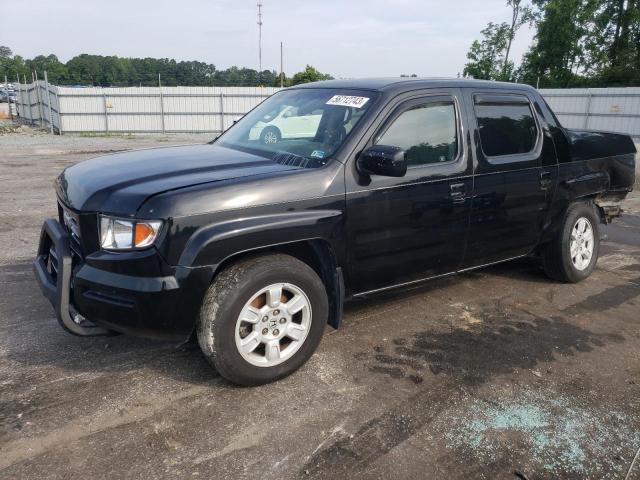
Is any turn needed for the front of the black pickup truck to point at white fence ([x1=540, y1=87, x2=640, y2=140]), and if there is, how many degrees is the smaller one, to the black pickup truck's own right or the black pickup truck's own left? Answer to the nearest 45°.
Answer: approximately 180°

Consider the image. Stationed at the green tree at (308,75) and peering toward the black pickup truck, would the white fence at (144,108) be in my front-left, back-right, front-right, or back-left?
front-right

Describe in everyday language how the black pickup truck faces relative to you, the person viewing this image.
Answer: facing the viewer and to the left of the viewer

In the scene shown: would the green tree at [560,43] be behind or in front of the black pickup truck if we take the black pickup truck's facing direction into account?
behind

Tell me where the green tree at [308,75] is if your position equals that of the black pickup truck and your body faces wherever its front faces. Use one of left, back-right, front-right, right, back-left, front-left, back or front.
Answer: back-right

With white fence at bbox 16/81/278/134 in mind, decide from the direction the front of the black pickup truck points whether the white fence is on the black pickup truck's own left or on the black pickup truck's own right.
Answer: on the black pickup truck's own right

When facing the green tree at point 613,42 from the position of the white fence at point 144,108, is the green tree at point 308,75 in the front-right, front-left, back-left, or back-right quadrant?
front-left

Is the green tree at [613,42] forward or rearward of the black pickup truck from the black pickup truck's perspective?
rearward

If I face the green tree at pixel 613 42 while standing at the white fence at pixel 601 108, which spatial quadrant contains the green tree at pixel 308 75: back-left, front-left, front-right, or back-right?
front-left
